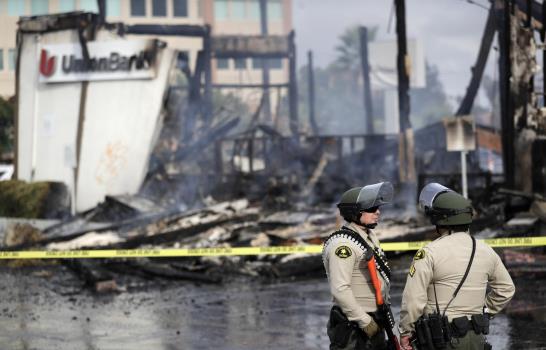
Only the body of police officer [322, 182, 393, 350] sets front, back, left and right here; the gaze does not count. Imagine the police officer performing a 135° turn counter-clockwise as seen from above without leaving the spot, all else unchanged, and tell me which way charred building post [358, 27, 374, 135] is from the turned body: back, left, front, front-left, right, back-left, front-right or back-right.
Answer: front-right

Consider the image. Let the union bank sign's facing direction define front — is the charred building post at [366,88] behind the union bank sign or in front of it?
behind

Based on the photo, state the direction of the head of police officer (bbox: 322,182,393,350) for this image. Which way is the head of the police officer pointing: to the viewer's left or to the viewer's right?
to the viewer's right

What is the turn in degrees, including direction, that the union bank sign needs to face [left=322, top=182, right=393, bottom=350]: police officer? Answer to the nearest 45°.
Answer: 0° — it already faces them

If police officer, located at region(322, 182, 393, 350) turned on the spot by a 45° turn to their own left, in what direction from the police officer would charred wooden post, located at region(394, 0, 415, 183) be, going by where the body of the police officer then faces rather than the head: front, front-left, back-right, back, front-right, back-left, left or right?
front-left

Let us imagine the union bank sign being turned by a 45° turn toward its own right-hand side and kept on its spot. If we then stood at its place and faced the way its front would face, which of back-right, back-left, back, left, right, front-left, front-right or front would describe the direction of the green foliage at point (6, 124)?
right

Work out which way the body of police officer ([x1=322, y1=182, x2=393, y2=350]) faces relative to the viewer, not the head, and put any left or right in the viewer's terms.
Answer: facing to the right of the viewer

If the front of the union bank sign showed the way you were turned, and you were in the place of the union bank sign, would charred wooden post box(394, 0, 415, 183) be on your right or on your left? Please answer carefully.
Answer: on your left

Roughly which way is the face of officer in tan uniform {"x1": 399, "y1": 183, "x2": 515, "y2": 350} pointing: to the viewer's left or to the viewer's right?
to the viewer's left

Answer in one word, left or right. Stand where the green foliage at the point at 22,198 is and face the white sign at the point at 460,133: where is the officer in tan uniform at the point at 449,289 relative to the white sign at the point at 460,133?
right

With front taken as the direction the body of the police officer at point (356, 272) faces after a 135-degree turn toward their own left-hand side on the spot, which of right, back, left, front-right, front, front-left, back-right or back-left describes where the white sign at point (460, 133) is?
front-right
